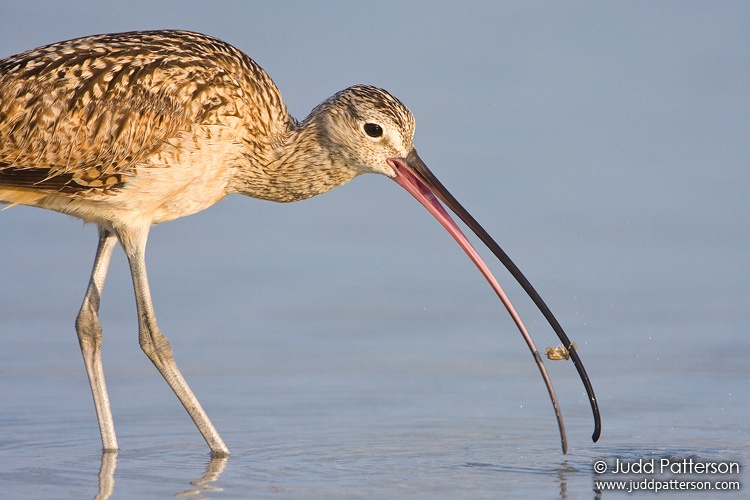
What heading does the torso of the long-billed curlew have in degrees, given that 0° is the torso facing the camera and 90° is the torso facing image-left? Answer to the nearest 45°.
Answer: approximately 270°
